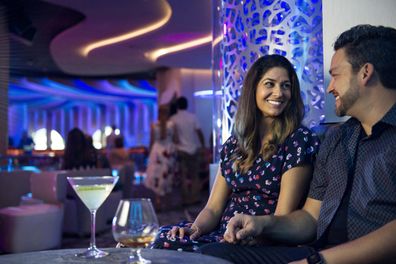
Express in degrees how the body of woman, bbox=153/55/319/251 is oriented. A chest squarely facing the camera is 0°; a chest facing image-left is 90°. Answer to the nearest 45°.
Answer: approximately 45°

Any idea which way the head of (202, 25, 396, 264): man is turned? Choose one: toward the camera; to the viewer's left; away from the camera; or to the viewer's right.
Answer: to the viewer's left

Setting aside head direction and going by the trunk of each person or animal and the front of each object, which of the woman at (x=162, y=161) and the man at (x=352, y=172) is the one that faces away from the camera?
the woman

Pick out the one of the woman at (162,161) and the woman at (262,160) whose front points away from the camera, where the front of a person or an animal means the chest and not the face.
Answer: the woman at (162,161)

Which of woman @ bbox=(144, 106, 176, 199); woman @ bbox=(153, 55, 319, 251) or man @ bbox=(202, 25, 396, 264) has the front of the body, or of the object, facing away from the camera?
woman @ bbox=(144, 106, 176, 199)

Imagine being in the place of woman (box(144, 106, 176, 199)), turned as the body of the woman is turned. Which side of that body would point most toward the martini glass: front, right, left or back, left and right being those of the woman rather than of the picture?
back

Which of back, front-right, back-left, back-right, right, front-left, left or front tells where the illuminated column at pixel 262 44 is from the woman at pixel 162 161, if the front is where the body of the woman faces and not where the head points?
back

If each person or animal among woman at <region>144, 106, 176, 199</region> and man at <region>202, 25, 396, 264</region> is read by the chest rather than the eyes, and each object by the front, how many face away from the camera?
1

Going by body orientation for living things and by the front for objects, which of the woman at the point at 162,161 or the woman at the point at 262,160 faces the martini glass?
the woman at the point at 262,160

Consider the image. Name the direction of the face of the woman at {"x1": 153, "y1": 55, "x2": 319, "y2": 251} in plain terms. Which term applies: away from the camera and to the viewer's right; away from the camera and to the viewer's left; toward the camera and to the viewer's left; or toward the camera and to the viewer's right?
toward the camera and to the viewer's right

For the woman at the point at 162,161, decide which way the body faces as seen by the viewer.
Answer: away from the camera
